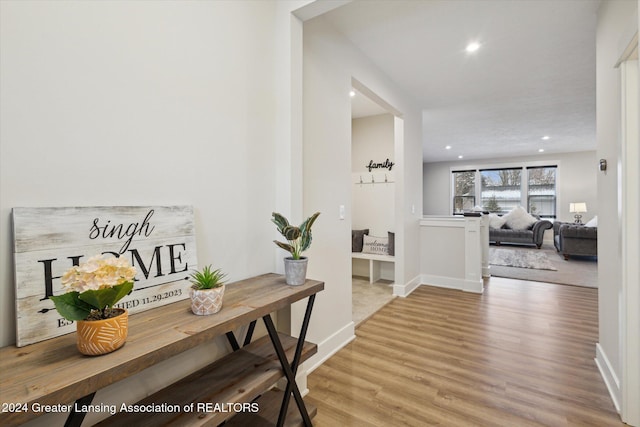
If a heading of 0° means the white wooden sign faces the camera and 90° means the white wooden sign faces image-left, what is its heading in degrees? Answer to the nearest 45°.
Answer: approximately 315°

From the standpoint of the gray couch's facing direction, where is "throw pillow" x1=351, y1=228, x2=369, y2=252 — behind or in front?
in front

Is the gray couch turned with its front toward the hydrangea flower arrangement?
yes

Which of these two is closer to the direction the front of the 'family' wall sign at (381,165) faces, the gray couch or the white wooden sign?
the white wooden sign

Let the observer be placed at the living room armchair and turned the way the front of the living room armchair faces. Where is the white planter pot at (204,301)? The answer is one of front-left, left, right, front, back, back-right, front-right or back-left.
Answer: left

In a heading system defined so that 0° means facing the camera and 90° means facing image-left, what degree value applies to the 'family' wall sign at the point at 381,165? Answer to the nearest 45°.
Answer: approximately 0°

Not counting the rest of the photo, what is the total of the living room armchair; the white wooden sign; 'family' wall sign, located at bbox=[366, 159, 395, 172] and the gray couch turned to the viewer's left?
1

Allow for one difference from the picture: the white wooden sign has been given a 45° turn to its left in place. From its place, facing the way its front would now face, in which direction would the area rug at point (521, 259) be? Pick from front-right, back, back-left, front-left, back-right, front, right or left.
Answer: front

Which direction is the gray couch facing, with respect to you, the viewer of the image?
facing the viewer

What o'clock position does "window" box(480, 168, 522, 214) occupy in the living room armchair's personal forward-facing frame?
The window is roughly at 2 o'clock from the living room armchair.

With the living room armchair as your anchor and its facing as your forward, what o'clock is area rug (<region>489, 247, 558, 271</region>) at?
The area rug is roughly at 11 o'clock from the living room armchair.

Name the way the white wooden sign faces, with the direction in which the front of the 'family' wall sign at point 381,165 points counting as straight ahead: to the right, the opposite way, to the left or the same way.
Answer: to the left

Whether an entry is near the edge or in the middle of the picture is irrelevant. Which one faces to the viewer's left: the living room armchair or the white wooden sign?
the living room armchair

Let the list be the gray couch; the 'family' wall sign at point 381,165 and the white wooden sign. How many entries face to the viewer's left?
0

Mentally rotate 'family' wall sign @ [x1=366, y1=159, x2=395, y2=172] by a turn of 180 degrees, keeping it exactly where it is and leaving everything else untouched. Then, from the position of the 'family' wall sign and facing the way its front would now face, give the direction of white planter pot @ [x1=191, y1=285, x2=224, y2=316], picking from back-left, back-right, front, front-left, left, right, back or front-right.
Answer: back

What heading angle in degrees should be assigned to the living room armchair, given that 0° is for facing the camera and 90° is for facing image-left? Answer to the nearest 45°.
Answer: approximately 90°

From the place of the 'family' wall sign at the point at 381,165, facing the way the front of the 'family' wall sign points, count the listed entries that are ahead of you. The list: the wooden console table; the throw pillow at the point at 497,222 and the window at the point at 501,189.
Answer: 1

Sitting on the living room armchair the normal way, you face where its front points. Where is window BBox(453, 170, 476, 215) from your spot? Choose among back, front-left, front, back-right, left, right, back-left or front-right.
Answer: front-right
